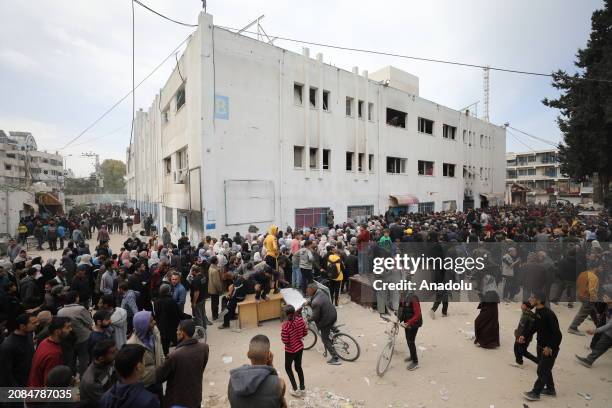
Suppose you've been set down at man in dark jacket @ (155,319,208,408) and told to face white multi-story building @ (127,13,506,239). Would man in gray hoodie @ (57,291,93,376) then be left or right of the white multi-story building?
left

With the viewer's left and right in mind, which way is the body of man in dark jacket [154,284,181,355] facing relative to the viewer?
facing away from the viewer

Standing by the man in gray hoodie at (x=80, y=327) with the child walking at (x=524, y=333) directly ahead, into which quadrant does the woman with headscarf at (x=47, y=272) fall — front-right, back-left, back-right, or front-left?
back-left

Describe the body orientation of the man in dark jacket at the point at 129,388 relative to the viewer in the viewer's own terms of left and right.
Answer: facing away from the viewer and to the right of the viewer

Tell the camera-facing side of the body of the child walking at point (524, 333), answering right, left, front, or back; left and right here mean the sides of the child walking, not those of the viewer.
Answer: left
